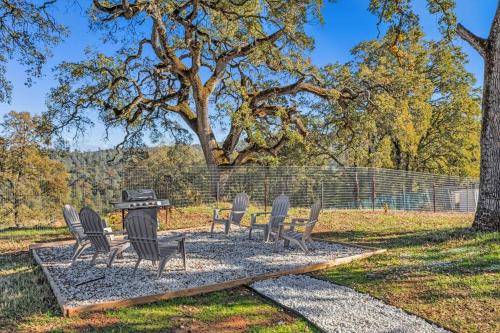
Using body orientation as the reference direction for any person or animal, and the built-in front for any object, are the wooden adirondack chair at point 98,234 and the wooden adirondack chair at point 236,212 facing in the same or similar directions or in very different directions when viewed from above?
very different directions

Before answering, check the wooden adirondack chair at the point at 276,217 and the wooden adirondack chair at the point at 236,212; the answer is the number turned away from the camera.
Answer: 0

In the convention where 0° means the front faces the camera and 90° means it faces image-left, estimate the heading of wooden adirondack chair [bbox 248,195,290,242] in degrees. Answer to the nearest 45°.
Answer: approximately 45°

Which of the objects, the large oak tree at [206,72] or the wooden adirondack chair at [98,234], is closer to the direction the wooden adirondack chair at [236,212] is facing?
the wooden adirondack chair

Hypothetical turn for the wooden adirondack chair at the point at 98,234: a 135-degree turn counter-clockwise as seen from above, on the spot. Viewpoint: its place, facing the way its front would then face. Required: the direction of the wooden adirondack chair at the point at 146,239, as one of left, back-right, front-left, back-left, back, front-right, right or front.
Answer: back-left

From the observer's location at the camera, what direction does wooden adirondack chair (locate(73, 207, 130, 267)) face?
facing away from the viewer and to the right of the viewer

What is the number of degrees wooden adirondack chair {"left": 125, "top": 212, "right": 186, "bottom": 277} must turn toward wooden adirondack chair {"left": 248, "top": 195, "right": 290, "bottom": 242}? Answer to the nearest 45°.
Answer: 0° — it already faces it

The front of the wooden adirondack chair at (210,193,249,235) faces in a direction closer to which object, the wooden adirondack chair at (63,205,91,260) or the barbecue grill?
the wooden adirondack chair

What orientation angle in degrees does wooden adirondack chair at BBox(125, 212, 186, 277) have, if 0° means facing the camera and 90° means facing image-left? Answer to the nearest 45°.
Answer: approximately 225°

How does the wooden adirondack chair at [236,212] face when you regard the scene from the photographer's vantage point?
facing the viewer and to the left of the viewer

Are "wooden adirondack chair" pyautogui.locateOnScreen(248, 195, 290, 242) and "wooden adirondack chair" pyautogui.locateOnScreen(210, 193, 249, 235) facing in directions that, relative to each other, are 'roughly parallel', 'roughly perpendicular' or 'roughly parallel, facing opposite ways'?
roughly parallel

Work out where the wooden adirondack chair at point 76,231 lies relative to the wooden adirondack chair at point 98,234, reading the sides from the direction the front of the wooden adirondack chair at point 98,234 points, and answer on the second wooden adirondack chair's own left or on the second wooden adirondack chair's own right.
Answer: on the second wooden adirondack chair's own left

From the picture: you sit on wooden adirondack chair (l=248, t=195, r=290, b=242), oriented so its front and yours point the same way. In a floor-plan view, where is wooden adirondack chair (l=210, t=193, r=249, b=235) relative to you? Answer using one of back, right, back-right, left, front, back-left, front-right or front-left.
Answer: right

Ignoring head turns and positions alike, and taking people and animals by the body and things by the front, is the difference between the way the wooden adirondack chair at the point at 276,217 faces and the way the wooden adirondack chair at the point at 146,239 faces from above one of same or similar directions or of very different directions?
very different directions

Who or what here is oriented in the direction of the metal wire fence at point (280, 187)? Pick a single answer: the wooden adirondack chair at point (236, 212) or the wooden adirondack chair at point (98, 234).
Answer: the wooden adirondack chair at point (98, 234)

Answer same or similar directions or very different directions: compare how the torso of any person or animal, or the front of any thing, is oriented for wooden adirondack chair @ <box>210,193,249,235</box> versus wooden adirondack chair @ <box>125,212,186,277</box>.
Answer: very different directions

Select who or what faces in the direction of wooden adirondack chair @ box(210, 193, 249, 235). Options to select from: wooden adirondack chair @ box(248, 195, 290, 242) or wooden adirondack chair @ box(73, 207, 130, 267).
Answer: wooden adirondack chair @ box(73, 207, 130, 267)

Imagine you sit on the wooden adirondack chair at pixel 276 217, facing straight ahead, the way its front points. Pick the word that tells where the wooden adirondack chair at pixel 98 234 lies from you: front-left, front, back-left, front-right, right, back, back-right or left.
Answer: front

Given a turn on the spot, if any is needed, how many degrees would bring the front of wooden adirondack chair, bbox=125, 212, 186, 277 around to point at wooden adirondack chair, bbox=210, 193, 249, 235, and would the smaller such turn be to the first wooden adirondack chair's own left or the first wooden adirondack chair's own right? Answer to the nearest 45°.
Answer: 0° — it already faces it

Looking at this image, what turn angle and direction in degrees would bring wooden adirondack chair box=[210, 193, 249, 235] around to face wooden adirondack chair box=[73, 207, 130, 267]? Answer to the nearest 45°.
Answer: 0° — it already faces it
